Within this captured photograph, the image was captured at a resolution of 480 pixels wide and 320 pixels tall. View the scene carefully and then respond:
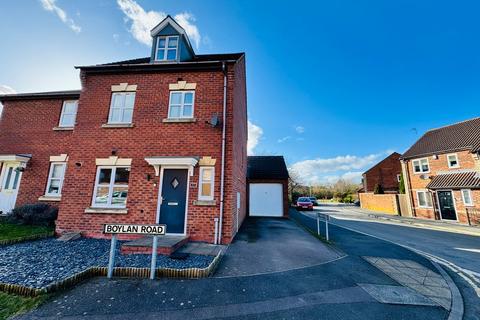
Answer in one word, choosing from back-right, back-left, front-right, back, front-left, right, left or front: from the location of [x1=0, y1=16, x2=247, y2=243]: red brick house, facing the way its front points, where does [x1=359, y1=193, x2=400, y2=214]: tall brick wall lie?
left

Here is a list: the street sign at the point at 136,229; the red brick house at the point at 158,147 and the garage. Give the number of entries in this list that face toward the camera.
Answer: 3

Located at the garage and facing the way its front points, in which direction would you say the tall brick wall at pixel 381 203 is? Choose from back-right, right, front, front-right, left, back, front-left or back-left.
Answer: back-left

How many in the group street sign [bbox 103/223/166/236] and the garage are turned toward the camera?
2

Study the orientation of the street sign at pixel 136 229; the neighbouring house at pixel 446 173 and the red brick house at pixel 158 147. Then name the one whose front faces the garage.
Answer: the neighbouring house

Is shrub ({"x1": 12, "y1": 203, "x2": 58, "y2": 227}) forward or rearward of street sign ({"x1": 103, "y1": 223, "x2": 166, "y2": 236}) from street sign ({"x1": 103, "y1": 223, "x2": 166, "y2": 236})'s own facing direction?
rearward

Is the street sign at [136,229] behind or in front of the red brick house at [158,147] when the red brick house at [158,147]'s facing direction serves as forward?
in front

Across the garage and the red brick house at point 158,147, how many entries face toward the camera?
2

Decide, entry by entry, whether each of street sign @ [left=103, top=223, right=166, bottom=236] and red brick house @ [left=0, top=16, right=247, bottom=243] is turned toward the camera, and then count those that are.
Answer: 2

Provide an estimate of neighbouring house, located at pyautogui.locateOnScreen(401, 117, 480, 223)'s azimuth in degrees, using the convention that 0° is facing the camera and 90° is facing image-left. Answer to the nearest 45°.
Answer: approximately 45°

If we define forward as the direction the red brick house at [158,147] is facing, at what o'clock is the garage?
The garage is roughly at 8 o'clock from the red brick house.

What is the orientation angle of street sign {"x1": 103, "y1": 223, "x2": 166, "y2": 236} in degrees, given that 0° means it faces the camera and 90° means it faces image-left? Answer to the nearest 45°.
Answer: approximately 0°
